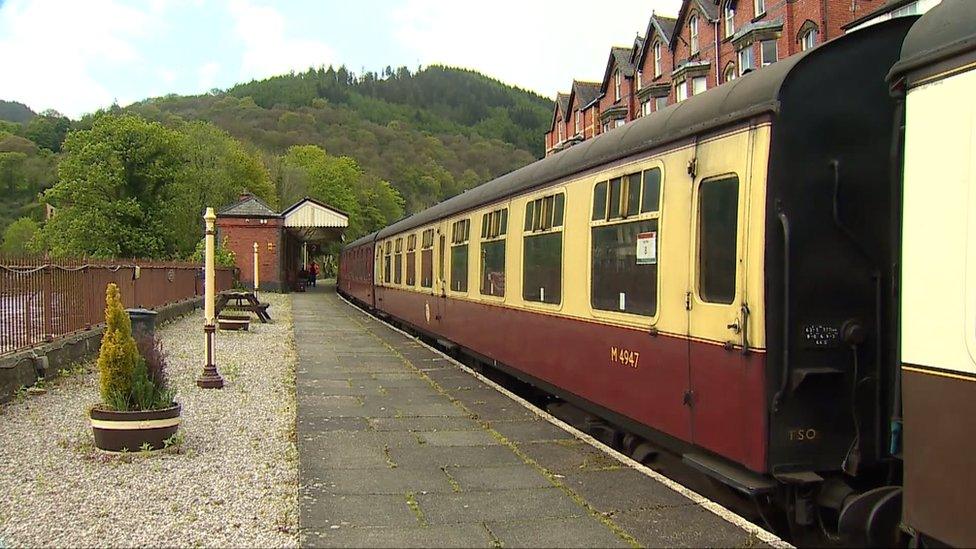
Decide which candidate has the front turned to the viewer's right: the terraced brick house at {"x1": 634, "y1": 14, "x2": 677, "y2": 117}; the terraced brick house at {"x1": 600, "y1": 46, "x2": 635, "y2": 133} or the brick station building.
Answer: the brick station building

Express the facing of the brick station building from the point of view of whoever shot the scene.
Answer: facing to the right of the viewer

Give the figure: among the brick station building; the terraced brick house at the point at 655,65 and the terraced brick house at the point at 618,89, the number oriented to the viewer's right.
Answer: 1

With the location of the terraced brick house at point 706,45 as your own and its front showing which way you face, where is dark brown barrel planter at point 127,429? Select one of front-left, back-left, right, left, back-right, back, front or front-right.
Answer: front-left

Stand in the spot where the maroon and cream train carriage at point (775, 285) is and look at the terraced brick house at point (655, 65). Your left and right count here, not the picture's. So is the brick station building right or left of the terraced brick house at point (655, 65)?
left

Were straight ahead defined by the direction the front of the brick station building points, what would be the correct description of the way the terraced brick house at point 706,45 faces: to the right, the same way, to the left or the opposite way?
the opposite way

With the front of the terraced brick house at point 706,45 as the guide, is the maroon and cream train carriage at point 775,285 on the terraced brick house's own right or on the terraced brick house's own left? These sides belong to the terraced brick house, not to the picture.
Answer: on the terraced brick house's own left

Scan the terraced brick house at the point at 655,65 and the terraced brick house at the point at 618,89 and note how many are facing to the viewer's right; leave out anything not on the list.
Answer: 0

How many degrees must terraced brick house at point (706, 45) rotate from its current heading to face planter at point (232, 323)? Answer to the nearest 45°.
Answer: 0° — it already faces it

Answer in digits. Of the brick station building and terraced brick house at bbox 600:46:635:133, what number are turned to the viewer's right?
1

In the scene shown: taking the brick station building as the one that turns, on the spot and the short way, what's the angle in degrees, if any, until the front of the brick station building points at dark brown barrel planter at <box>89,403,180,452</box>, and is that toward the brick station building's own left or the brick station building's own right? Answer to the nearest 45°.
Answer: approximately 90° to the brick station building's own right

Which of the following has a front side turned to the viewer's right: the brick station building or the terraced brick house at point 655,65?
the brick station building

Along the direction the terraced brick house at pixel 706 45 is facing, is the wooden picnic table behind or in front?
in front

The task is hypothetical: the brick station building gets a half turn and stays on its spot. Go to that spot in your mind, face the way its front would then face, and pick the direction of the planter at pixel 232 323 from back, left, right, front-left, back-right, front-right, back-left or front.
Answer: left

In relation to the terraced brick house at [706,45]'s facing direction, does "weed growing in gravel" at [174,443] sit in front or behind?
in front

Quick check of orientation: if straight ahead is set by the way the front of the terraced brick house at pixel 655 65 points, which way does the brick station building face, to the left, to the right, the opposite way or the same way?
the opposite way
